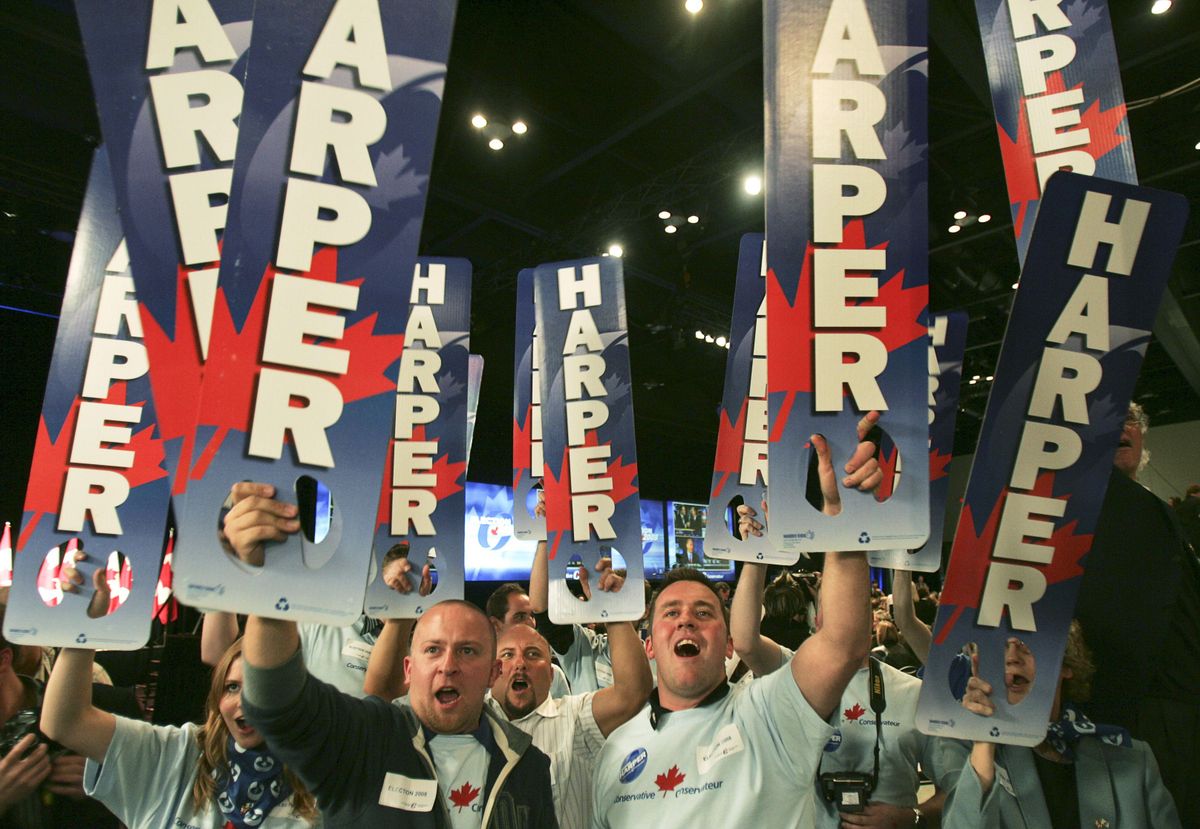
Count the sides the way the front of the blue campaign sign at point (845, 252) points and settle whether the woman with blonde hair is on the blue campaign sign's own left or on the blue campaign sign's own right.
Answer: on the blue campaign sign's own right

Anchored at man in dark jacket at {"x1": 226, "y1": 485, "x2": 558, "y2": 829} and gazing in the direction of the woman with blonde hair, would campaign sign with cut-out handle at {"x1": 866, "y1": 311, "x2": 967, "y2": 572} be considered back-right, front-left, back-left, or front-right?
back-right

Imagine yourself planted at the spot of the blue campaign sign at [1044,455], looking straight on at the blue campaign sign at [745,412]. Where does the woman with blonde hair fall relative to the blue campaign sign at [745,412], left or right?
left

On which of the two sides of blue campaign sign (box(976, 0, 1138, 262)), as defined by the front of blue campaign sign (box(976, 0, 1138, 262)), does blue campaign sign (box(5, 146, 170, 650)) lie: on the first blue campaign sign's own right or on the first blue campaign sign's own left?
on the first blue campaign sign's own right

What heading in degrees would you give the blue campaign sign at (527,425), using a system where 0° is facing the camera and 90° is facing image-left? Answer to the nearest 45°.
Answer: approximately 0°

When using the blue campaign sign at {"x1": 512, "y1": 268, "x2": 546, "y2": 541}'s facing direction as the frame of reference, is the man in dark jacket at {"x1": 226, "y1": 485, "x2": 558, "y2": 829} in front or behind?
in front

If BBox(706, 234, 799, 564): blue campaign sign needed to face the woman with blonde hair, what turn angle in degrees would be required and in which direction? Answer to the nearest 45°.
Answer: approximately 45° to its right

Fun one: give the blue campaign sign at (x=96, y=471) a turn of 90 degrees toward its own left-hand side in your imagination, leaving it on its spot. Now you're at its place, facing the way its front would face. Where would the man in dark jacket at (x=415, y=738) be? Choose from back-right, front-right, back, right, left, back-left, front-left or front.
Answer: front-right

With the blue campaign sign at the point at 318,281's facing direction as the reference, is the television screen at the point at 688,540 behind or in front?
behind

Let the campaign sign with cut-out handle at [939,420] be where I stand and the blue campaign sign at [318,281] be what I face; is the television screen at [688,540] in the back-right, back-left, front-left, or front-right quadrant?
back-right
